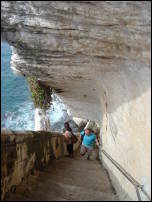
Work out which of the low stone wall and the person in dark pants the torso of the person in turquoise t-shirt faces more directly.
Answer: the low stone wall

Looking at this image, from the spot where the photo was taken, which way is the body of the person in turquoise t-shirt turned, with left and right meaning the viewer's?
facing the viewer

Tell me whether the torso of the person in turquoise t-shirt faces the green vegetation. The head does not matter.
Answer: no

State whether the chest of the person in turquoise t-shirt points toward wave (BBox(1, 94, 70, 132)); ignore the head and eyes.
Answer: no

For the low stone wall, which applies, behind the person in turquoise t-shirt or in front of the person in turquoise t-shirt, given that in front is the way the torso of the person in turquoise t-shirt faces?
in front

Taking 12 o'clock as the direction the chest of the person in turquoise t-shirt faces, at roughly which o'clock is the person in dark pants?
The person in dark pants is roughly at 4 o'clock from the person in turquoise t-shirt.
